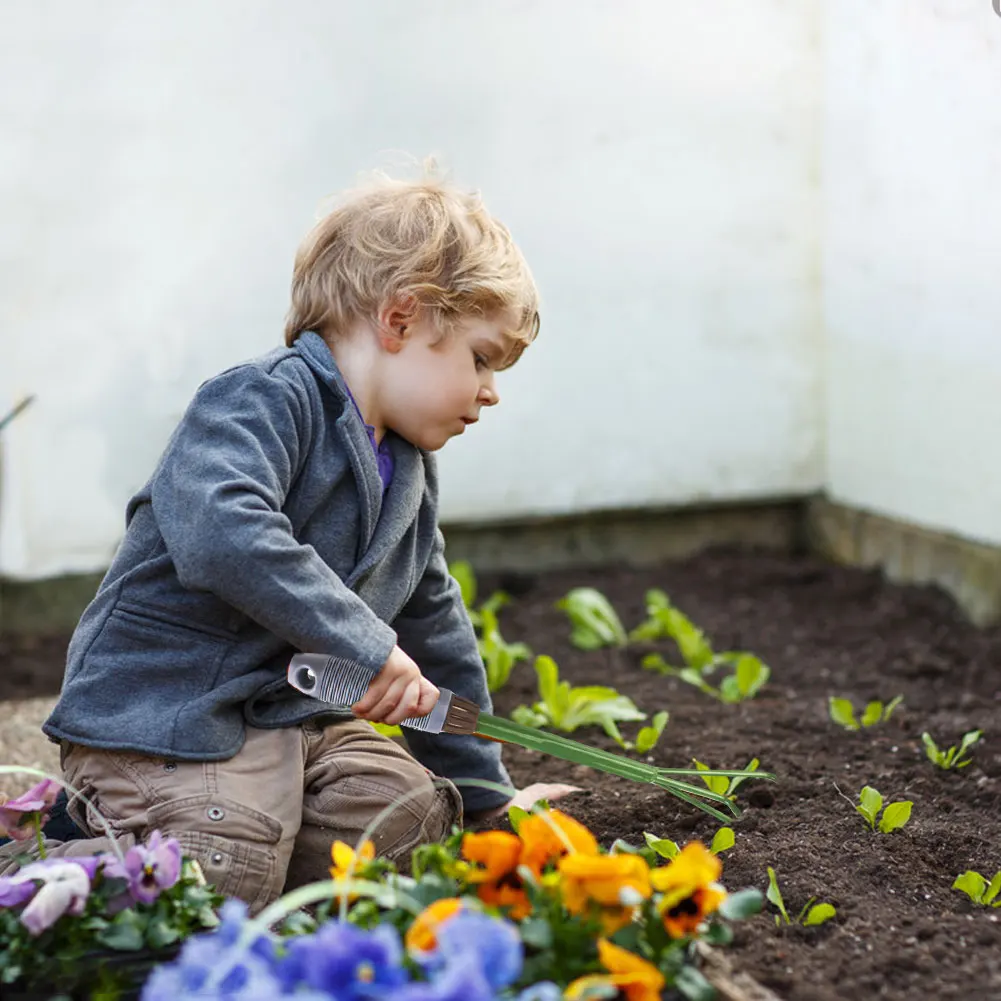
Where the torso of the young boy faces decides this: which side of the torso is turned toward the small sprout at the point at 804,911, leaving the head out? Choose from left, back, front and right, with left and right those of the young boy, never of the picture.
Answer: front

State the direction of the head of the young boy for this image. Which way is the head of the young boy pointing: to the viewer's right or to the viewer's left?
to the viewer's right

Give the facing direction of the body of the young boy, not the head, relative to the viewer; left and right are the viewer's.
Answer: facing the viewer and to the right of the viewer

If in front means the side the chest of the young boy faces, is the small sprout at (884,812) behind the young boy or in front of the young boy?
in front

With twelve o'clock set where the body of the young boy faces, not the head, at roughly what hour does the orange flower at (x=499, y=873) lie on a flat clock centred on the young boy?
The orange flower is roughly at 1 o'clock from the young boy.

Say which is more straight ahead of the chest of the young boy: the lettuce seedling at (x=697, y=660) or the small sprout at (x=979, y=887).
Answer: the small sprout

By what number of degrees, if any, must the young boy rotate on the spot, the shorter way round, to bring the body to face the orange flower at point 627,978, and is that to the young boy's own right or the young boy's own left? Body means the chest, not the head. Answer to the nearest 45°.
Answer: approximately 45° to the young boy's own right
